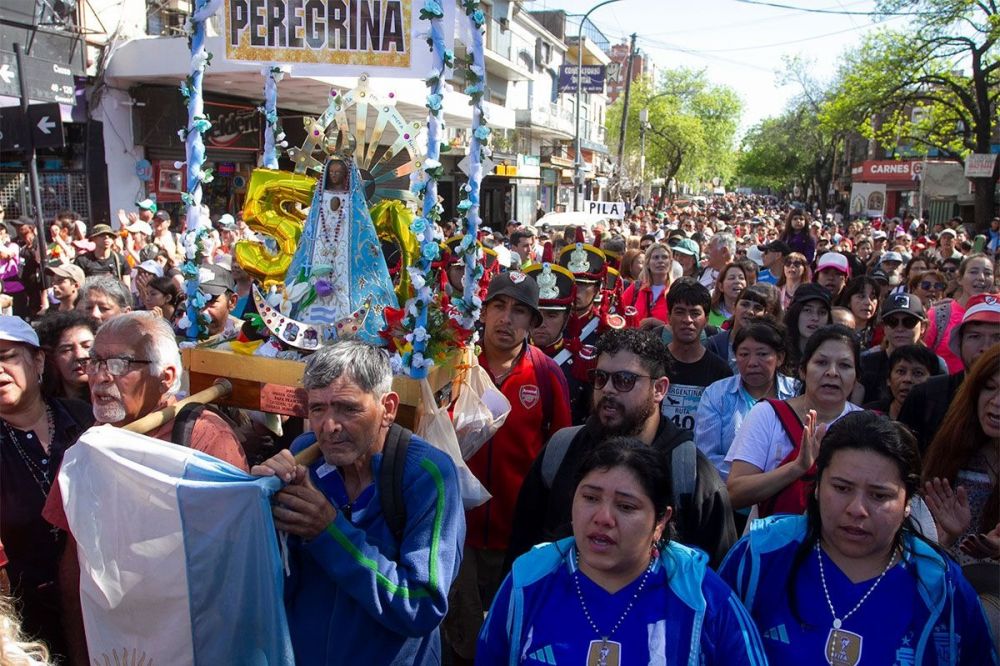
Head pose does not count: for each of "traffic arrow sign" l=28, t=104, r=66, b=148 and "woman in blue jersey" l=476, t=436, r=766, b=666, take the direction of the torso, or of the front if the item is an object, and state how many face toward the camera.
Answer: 2

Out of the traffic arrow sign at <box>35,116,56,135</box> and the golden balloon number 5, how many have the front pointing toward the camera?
2

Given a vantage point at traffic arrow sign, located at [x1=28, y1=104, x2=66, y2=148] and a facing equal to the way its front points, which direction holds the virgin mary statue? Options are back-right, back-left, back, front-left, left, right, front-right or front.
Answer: front

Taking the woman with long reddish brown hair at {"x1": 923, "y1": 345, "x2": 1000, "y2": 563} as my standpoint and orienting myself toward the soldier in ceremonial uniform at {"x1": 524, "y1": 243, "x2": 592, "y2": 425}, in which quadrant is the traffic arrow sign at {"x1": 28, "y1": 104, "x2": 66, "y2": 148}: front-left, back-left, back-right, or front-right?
front-left

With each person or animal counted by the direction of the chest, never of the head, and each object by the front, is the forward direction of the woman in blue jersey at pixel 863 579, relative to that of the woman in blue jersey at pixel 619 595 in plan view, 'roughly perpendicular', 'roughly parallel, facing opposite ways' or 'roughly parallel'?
roughly parallel

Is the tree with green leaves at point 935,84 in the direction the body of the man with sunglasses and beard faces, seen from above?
no

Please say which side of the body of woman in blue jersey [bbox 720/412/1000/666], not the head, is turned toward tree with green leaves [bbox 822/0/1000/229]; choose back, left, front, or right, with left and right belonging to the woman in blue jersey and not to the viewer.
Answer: back

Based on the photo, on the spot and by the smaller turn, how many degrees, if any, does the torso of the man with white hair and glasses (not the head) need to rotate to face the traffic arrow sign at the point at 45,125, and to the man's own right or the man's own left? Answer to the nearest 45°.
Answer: approximately 135° to the man's own right

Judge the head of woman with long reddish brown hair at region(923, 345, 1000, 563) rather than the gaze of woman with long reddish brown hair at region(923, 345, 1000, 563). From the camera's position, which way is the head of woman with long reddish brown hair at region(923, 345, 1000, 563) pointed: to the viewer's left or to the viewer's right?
to the viewer's left

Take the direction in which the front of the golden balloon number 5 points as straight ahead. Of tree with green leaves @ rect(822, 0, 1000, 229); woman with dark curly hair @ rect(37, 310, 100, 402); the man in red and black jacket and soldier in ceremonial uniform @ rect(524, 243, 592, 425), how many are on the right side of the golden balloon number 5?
1

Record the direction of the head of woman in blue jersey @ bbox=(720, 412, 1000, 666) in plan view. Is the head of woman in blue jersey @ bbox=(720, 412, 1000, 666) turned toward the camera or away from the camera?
toward the camera

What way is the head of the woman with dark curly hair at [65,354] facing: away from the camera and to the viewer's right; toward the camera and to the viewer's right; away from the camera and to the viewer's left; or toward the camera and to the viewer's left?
toward the camera and to the viewer's right

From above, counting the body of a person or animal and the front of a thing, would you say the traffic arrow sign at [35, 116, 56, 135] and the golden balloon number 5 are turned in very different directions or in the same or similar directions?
same or similar directions

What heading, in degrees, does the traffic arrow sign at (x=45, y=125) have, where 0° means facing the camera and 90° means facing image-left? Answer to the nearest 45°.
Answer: approximately 0°

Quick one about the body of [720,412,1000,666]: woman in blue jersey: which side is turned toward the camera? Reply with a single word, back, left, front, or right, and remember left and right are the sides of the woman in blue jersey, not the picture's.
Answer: front
